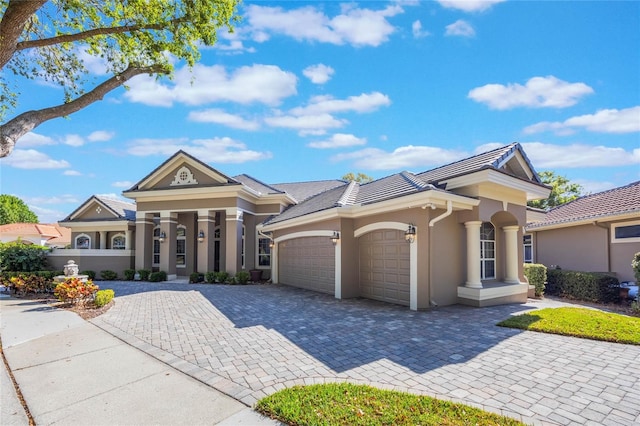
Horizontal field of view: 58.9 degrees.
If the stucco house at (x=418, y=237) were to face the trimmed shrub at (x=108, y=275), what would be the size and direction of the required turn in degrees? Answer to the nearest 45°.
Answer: approximately 135° to its right

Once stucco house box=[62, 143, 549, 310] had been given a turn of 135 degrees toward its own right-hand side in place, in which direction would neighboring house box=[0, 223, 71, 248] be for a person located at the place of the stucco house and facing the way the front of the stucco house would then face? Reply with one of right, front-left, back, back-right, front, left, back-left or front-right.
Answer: front

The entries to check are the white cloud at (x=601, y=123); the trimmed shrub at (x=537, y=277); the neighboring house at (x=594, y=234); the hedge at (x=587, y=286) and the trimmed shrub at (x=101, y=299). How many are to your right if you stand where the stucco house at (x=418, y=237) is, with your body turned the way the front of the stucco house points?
1

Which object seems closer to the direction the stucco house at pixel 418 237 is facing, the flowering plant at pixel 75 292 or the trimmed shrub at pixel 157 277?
the flowering plant

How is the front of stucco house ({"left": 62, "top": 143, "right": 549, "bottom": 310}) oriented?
toward the camera

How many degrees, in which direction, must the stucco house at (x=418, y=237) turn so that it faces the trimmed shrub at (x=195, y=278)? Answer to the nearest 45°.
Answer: approximately 135° to its right

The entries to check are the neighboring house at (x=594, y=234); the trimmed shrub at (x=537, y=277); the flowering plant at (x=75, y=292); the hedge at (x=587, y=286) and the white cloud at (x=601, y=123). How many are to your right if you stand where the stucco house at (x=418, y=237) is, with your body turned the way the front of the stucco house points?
1

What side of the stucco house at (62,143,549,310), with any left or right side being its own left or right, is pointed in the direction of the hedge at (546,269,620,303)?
left

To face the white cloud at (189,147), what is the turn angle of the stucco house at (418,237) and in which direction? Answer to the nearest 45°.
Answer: approximately 135° to its right

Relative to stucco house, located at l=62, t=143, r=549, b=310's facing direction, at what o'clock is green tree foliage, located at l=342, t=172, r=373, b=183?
The green tree foliage is roughly at 6 o'clock from the stucco house.

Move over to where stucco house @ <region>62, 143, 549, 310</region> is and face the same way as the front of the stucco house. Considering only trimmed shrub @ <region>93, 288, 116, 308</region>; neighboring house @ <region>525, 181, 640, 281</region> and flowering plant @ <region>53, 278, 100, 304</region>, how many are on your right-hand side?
2
